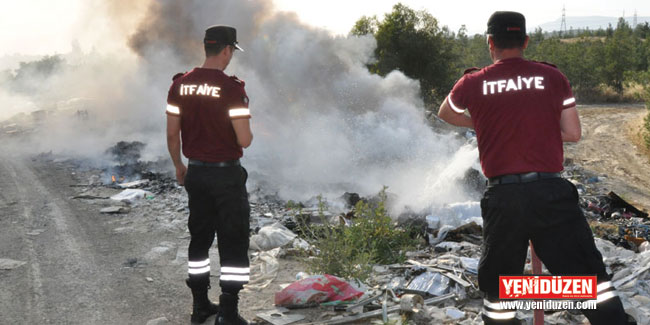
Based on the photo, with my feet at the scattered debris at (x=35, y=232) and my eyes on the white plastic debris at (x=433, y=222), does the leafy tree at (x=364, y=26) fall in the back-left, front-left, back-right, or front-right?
front-left

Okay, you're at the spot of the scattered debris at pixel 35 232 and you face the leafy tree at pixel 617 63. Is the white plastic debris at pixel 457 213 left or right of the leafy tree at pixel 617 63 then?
right

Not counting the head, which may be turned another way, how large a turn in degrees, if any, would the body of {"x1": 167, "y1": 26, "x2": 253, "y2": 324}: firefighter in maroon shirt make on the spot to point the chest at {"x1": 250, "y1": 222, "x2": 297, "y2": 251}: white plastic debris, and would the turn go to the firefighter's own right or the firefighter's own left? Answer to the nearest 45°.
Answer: approximately 45° to the firefighter's own left

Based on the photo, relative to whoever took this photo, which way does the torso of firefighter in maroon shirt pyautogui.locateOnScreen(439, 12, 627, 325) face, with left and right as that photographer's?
facing away from the viewer

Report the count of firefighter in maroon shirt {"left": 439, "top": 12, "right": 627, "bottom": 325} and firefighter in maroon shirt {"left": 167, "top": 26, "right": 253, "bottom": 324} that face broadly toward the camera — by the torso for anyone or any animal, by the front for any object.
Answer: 0

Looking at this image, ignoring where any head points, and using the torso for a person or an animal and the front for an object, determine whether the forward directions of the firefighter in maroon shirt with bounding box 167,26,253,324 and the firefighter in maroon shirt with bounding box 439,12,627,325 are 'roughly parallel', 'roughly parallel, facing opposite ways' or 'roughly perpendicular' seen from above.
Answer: roughly parallel

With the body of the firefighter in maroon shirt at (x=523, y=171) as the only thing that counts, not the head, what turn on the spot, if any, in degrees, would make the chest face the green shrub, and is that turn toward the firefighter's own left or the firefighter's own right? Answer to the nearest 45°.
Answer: approximately 45° to the firefighter's own left

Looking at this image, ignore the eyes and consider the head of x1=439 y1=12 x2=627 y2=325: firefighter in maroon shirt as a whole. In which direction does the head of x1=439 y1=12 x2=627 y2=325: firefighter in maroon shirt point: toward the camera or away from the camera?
away from the camera

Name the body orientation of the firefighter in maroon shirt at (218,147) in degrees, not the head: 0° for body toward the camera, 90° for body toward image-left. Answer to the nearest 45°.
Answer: approximately 225°

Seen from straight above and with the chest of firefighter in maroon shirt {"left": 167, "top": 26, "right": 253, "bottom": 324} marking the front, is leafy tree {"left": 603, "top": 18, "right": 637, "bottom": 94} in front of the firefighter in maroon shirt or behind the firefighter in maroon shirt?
in front

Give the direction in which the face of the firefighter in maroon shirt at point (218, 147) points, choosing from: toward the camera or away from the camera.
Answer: away from the camera

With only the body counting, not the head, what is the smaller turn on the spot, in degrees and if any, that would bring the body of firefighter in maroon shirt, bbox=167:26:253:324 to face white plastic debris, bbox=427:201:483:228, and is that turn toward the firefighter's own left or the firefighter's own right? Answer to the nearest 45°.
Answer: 0° — they already face it

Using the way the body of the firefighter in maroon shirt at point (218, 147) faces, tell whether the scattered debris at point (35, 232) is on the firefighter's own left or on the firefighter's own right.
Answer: on the firefighter's own left

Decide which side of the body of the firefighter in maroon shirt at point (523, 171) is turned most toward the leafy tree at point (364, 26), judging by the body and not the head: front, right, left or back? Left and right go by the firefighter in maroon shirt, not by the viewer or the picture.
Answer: front
